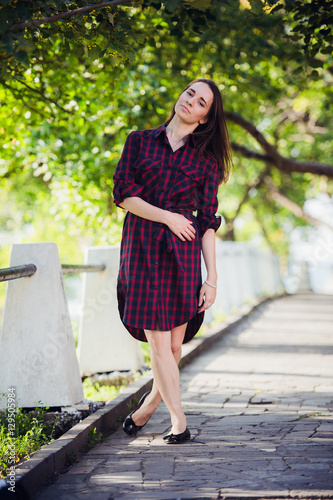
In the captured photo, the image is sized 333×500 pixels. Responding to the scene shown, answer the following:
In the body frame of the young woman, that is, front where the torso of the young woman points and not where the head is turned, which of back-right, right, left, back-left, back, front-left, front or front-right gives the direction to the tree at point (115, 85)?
back

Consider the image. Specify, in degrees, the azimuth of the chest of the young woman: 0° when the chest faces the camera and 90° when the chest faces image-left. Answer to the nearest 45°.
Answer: approximately 0°

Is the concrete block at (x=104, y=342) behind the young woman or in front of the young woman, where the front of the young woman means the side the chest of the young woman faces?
behind

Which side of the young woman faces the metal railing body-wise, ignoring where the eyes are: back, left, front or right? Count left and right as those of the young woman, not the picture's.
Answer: right
